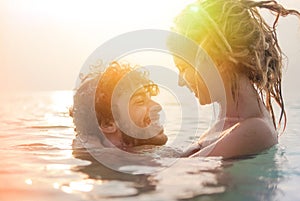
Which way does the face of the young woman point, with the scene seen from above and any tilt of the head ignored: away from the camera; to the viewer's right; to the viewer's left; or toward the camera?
to the viewer's left

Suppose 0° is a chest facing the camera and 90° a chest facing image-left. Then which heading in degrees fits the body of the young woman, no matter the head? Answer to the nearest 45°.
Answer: approximately 90°
